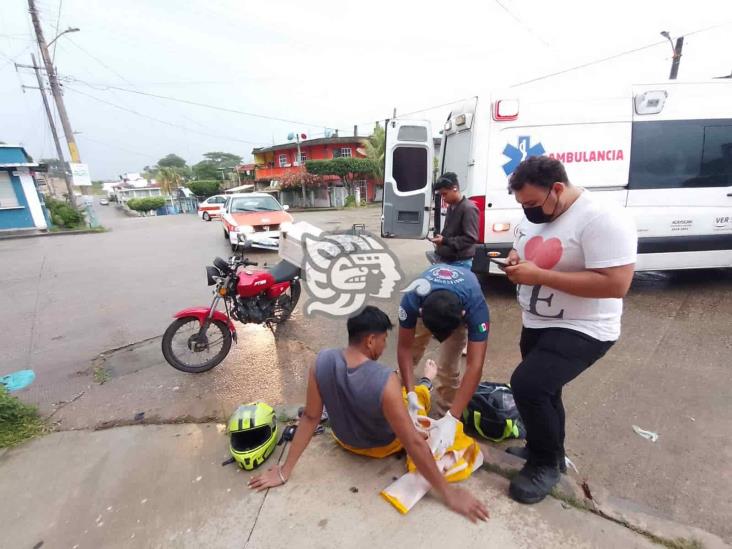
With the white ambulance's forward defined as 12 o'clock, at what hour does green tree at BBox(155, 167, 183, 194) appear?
The green tree is roughly at 7 o'clock from the white ambulance.

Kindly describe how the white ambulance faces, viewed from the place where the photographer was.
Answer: facing to the right of the viewer

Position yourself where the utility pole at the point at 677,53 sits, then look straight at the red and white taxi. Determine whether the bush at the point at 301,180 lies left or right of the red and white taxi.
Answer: right

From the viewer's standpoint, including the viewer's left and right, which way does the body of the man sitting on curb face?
facing away from the viewer and to the right of the viewer

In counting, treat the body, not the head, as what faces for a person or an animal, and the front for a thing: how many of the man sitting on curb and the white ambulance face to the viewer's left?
0

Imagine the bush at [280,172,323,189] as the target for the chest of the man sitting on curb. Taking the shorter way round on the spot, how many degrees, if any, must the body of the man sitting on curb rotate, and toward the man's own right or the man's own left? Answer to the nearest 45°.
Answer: approximately 45° to the man's own left

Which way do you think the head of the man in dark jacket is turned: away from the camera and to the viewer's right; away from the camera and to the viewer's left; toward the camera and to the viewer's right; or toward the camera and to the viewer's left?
toward the camera and to the viewer's left

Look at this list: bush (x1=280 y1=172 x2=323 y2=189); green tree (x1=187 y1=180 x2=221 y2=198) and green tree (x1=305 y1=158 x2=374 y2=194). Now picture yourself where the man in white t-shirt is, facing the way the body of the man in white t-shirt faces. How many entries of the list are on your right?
3

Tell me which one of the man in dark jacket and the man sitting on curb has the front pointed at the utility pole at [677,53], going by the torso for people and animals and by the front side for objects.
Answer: the man sitting on curb

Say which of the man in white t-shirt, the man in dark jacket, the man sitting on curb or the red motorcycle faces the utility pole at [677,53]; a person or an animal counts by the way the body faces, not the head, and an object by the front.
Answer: the man sitting on curb

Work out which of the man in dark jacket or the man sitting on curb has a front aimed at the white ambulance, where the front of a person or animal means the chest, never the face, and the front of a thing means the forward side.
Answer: the man sitting on curb

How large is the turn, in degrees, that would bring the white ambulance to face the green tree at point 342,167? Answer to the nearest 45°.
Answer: approximately 135° to its left

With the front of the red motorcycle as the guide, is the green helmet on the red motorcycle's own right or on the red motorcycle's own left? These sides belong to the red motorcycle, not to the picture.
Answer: on the red motorcycle's own left
